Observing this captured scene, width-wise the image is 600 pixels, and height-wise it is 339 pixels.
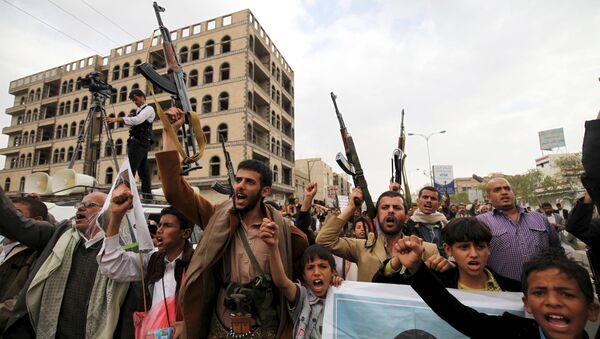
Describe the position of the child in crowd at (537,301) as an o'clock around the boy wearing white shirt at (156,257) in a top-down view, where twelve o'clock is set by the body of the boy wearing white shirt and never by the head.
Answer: The child in crowd is roughly at 9 o'clock from the boy wearing white shirt.

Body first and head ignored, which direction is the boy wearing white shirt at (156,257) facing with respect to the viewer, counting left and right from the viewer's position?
facing the viewer and to the left of the viewer

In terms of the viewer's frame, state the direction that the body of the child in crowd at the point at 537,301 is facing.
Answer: toward the camera

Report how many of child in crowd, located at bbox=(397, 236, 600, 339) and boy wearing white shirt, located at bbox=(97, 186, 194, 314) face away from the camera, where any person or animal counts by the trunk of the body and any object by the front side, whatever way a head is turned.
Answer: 0

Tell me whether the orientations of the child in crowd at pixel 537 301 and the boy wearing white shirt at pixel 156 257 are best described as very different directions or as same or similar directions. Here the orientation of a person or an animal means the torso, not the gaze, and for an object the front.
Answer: same or similar directions

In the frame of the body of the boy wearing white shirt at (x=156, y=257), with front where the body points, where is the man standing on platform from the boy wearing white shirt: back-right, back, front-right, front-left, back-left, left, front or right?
back-right

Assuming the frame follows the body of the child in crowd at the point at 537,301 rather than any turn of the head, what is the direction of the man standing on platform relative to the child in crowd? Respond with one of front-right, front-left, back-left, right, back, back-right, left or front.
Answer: right

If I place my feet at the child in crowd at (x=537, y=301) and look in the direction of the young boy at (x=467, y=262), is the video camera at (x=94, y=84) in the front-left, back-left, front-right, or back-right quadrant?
front-left

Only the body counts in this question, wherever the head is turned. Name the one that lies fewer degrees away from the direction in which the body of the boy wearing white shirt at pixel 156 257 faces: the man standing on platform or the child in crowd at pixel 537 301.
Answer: the child in crowd

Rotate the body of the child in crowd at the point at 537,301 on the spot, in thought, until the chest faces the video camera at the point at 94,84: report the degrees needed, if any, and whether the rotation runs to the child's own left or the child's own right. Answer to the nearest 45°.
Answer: approximately 90° to the child's own right

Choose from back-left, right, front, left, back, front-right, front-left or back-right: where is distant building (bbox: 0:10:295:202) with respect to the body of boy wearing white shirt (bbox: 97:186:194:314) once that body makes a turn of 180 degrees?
front-left

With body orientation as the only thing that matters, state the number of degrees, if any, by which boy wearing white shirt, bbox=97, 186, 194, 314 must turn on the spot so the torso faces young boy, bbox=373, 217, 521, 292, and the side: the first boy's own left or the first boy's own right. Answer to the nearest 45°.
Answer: approximately 90° to the first boy's own left

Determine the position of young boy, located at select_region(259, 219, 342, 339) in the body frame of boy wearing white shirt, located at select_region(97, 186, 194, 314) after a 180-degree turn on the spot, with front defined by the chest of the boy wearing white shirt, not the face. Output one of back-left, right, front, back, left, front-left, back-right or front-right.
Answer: right
